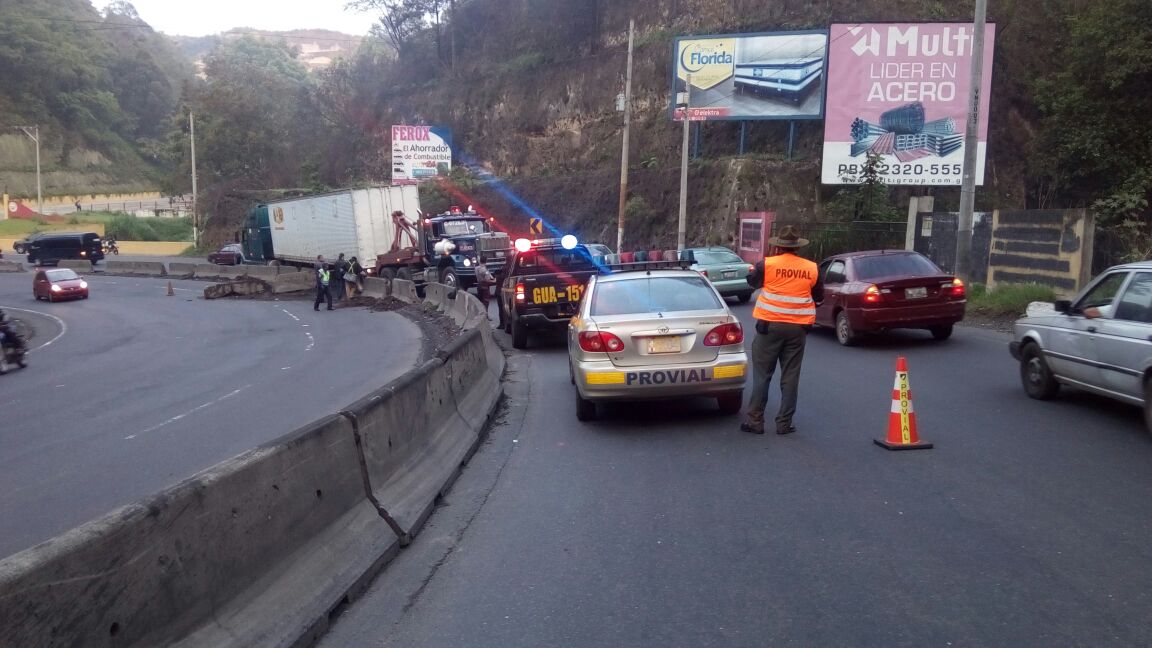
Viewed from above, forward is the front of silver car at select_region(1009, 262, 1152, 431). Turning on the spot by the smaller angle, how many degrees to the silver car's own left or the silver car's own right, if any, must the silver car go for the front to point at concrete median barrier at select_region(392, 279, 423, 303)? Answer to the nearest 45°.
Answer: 0° — it already faces it

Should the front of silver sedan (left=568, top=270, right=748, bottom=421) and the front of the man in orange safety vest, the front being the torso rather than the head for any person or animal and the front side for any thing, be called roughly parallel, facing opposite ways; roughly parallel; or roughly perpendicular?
roughly parallel

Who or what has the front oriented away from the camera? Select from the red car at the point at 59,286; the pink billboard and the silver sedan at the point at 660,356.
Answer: the silver sedan

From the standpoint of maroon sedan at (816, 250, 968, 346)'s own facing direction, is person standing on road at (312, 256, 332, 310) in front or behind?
in front

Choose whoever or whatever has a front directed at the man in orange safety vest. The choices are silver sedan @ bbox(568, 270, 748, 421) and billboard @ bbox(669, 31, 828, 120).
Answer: the billboard

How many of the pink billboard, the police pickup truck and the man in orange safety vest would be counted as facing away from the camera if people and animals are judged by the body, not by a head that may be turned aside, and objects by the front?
2

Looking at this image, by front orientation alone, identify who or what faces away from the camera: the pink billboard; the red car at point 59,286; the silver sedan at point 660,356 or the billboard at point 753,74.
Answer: the silver sedan

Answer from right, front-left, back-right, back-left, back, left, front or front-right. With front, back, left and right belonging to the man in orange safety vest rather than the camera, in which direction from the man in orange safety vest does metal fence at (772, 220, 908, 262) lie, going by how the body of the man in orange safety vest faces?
front

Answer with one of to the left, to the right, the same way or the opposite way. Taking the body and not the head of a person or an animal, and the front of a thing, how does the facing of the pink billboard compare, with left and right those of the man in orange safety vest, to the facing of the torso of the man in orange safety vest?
the opposite way

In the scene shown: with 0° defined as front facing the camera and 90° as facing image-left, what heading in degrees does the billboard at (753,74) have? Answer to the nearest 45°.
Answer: approximately 0°

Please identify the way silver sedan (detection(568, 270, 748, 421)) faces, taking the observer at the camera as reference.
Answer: facing away from the viewer

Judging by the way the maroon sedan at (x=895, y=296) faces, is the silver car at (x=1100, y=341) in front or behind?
behind

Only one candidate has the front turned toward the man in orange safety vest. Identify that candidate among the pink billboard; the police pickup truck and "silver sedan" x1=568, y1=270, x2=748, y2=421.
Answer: the pink billboard

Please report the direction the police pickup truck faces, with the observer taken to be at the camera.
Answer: facing away from the viewer
